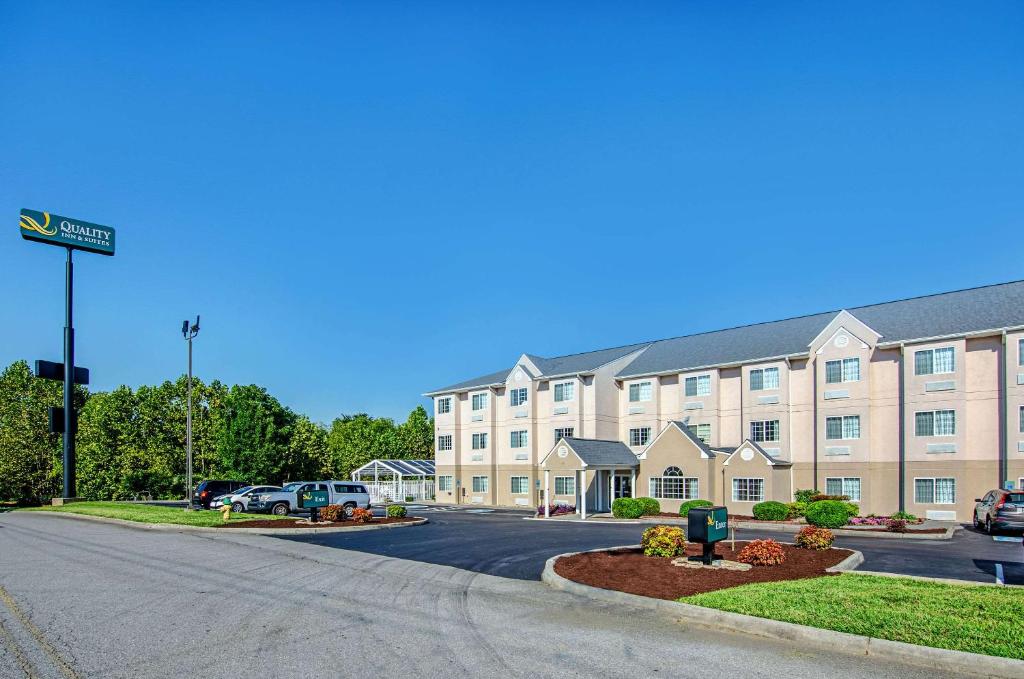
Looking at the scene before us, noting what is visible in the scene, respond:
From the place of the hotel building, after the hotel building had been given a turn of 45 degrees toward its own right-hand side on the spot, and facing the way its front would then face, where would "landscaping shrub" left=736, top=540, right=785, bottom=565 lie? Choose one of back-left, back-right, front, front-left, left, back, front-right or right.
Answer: left

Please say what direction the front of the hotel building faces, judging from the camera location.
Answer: facing the viewer and to the left of the viewer

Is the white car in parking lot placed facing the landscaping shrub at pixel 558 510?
no

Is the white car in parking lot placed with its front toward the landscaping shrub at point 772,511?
no

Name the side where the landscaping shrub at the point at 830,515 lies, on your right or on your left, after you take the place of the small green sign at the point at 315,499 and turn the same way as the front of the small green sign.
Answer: on your left

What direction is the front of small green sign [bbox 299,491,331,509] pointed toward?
toward the camera

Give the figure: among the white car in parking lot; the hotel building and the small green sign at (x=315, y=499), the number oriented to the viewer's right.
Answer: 0

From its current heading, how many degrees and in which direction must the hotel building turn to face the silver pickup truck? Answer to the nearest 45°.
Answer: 0° — it already faces it

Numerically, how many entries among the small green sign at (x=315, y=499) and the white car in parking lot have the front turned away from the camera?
0

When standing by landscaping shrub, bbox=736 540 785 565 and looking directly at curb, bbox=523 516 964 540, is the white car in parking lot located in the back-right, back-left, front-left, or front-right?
front-left

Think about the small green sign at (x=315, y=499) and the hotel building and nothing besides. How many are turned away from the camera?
0

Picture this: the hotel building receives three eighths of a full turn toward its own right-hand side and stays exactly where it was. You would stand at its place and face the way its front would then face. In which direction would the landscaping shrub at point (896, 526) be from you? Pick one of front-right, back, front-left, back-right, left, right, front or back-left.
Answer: back
